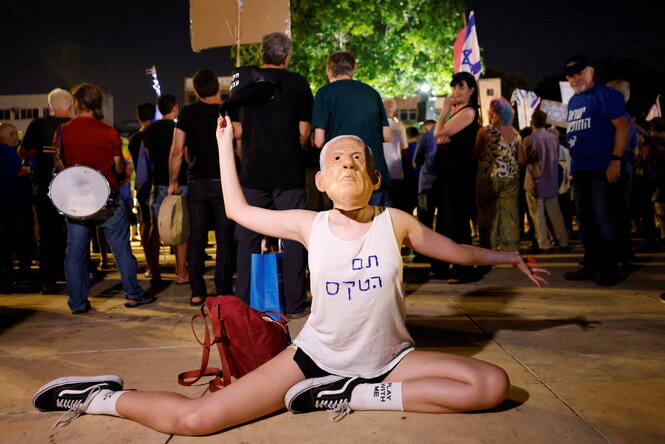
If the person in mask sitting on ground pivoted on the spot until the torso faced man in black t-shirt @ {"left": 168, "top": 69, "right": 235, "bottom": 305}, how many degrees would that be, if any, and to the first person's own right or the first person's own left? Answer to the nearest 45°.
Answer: approximately 180°

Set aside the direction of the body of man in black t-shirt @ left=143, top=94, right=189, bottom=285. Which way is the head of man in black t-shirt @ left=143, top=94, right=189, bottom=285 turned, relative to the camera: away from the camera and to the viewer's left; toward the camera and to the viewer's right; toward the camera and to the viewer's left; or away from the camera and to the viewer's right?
away from the camera and to the viewer's right

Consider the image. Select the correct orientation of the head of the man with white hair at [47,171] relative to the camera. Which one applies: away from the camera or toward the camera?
away from the camera

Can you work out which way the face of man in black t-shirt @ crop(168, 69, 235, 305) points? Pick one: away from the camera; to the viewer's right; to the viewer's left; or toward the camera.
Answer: away from the camera

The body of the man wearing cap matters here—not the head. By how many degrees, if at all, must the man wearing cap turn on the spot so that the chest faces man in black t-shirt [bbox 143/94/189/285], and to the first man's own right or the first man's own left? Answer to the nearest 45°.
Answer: approximately 45° to the first man's own right

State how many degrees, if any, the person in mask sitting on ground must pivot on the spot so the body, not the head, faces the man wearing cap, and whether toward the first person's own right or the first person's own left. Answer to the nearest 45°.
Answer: approximately 135° to the first person's own left

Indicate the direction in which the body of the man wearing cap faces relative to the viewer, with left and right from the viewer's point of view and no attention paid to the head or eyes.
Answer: facing the viewer and to the left of the viewer

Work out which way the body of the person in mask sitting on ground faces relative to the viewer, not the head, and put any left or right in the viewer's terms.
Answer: facing the viewer
